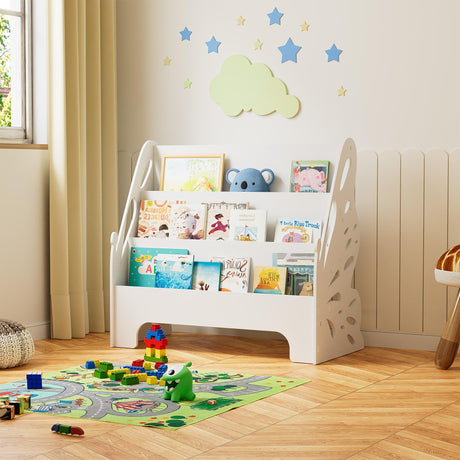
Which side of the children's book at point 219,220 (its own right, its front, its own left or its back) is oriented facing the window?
right
